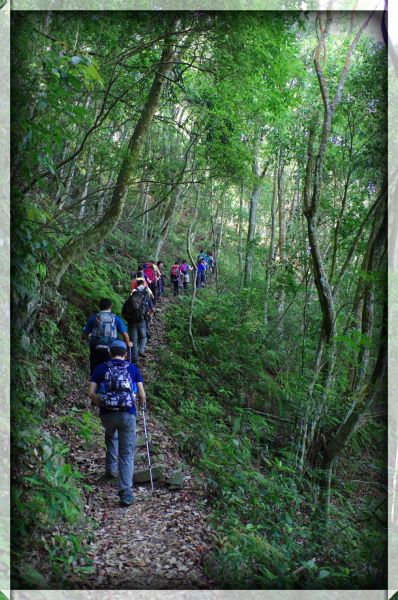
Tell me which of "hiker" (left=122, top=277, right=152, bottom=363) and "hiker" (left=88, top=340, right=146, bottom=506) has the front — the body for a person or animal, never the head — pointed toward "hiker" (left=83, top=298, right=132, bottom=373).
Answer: "hiker" (left=88, top=340, right=146, bottom=506)

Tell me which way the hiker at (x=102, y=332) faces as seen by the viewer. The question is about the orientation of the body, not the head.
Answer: away from the camera

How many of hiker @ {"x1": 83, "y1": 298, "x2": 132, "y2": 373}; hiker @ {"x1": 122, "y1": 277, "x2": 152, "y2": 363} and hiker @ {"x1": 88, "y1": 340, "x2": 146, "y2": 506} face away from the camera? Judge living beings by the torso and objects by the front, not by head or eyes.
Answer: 3

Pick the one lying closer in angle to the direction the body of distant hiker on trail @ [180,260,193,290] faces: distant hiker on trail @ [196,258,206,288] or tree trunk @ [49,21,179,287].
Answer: the distant hiker on trail

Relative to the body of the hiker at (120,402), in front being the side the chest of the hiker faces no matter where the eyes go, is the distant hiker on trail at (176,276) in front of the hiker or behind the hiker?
in front

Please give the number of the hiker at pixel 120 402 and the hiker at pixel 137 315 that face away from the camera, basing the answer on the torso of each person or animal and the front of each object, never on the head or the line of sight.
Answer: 2

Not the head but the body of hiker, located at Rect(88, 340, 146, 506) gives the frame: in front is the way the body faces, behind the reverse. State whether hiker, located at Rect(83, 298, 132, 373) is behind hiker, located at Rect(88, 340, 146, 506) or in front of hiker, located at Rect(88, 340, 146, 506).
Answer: in front

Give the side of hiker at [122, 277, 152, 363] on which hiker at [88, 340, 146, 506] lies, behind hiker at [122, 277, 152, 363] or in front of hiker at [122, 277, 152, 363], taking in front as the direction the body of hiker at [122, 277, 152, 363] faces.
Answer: behind

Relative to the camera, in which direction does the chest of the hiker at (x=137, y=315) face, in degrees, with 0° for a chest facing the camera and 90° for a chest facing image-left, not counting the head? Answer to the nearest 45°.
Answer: approximately 180°

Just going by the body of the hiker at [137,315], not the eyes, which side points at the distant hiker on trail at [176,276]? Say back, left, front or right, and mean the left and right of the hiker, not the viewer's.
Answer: front

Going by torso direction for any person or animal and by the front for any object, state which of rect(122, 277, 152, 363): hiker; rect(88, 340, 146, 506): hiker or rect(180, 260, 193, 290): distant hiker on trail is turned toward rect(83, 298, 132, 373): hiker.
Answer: rect(88, 340, 146, 506): hiker

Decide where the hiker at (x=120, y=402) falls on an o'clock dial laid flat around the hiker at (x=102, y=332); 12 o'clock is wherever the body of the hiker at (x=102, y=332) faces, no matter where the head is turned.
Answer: the hiker at (x=120, y=402) is roughly at 6 o'clock from the hiker at (x=102, y=332).

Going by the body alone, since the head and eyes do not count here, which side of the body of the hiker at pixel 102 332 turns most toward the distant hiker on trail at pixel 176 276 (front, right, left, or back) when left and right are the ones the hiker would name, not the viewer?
front

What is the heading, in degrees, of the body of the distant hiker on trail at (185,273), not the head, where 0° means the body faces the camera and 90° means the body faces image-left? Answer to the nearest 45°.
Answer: approximately 225°
